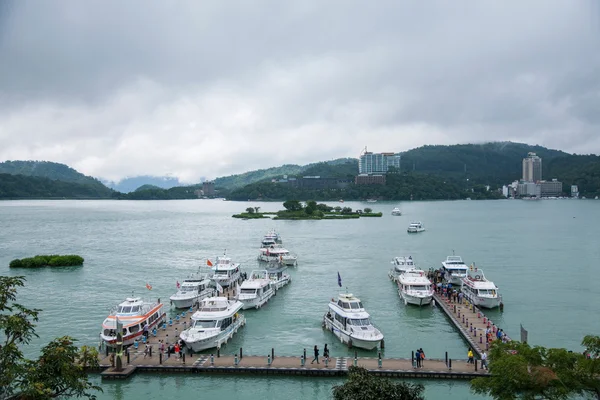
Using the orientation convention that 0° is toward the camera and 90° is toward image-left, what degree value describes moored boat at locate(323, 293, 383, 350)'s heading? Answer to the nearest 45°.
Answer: approximately 315°

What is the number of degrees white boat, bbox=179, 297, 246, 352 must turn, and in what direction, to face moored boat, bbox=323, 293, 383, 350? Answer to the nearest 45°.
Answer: approximately 135° to its left

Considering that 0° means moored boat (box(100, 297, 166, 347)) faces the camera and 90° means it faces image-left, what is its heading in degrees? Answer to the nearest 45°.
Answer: approximately 45°

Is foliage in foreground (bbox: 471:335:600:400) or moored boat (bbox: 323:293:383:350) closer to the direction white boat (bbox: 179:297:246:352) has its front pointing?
the foliage in foreground

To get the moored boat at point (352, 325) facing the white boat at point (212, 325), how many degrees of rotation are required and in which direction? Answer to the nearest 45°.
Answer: approximately 135° to its right

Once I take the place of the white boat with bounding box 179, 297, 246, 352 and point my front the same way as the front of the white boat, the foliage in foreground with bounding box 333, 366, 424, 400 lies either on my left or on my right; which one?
on my left

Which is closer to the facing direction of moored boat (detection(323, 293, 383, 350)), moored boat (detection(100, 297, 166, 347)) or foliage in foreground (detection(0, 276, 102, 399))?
the foliage in foreground

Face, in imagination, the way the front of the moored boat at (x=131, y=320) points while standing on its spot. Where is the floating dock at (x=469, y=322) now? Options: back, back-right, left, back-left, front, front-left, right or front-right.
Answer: back-left
